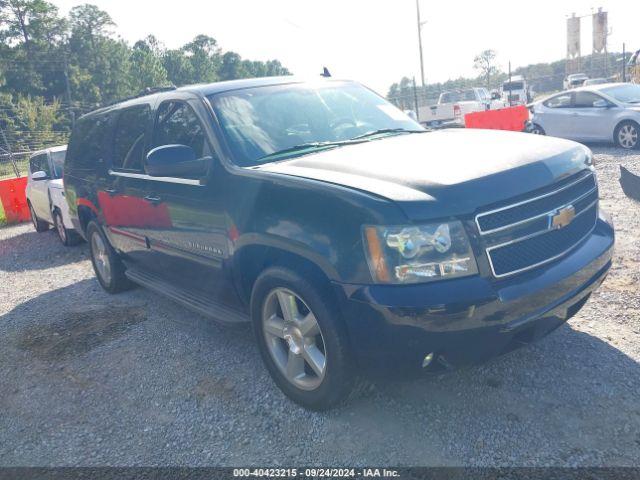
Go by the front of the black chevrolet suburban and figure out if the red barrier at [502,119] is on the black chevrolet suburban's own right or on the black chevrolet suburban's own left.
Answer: on the black chevrolet suburban's own left

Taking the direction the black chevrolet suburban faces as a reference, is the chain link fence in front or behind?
behind

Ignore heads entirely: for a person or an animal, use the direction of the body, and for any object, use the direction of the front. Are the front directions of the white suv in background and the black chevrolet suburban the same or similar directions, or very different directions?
same or similar directions

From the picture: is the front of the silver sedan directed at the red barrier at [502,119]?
no

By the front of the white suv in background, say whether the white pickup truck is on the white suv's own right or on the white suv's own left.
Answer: on the white suv's own left

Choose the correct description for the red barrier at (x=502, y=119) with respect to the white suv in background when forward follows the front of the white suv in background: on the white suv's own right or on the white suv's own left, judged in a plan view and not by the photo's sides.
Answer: on the white suv's own left

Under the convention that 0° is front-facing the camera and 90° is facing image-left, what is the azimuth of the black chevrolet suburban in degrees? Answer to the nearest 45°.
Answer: approximately 315°

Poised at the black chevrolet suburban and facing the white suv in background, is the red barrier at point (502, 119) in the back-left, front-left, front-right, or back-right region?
front-right

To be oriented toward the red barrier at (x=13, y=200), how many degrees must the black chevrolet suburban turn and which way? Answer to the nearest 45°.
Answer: approximately 180°

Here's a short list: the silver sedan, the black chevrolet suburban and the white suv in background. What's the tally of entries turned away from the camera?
0

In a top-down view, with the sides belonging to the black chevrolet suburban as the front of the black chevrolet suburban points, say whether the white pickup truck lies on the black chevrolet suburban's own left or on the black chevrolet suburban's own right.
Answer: on the black chevrolet suburban's own left
